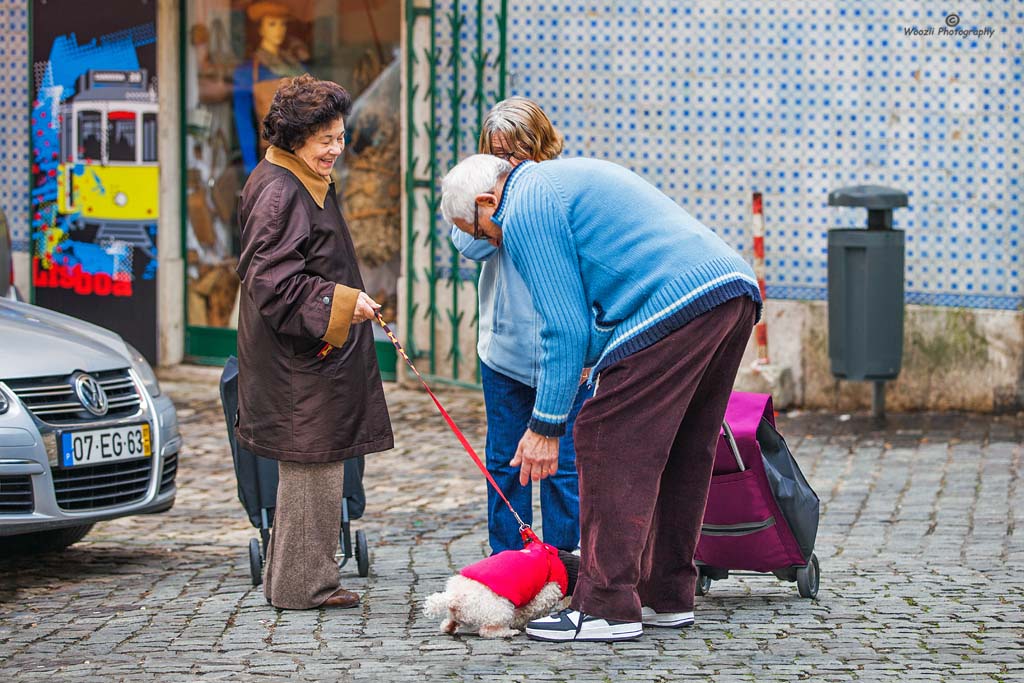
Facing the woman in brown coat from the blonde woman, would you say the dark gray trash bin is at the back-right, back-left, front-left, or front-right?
back-right

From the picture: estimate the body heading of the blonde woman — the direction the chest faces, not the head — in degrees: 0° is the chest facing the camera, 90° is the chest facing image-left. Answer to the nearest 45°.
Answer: approximately 45°

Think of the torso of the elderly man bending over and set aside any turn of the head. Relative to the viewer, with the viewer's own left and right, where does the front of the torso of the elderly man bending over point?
facing to the left of the viewer

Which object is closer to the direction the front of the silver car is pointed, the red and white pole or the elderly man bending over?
the elderly man bending over

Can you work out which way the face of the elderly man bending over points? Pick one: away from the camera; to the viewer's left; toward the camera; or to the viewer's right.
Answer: to the viewer's left

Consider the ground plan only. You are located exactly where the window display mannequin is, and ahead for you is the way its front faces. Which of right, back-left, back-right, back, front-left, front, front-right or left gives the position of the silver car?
front-right

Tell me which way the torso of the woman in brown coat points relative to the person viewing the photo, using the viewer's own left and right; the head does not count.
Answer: facing to the right of the viewer

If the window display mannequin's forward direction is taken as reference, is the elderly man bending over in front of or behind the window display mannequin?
in front

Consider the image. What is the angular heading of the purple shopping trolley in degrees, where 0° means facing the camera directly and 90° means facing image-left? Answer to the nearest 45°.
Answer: approximately 45°

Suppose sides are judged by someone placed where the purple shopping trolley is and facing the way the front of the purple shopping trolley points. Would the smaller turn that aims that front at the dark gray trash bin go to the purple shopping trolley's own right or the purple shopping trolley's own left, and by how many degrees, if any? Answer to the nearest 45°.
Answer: approximately 135° to the purple shopping trolley's own right
